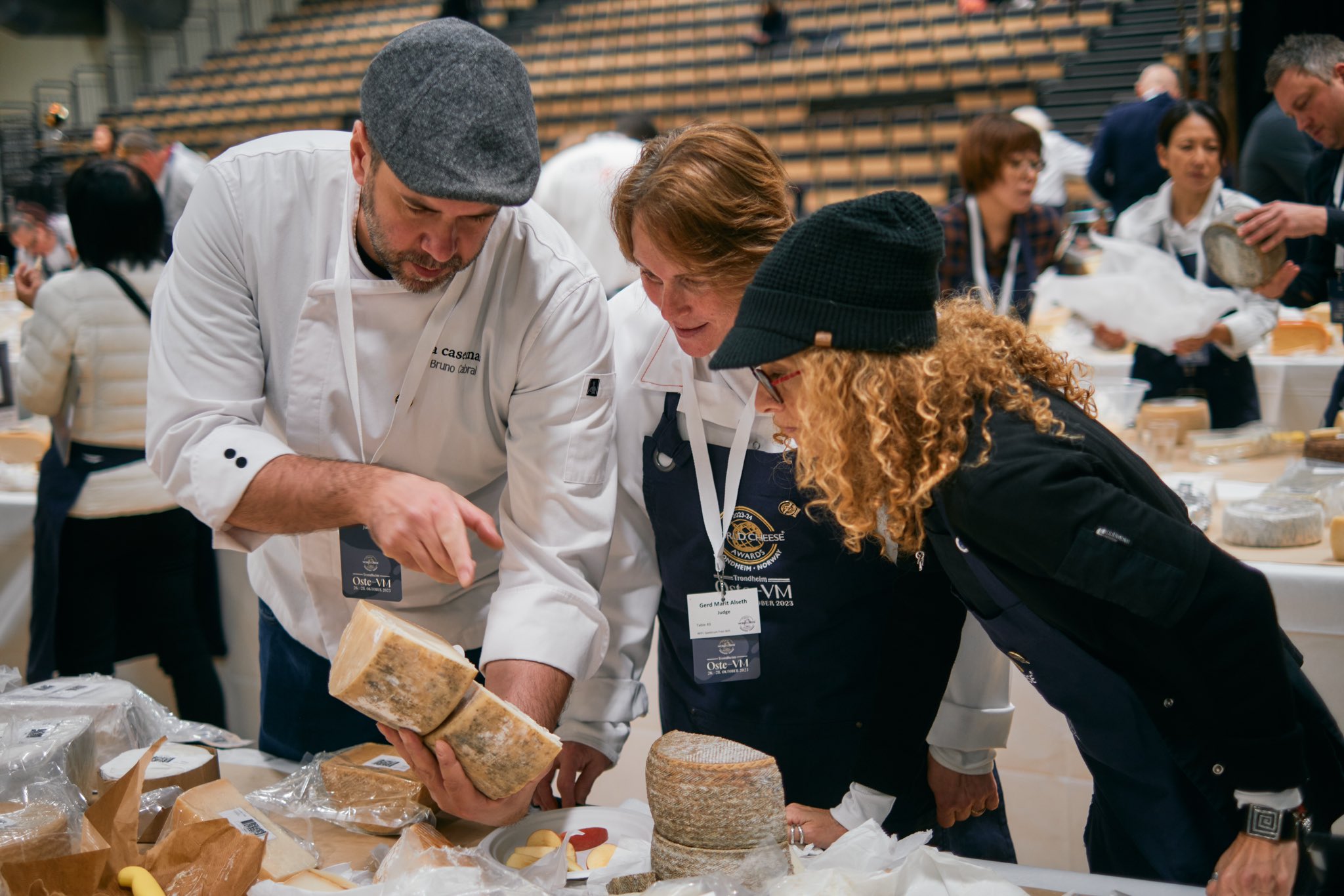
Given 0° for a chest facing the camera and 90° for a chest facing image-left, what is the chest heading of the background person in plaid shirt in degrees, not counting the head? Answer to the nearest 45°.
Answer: approximately 315°

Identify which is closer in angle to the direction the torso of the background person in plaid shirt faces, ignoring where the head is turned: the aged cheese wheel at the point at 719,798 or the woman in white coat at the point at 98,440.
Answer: the aged cheese wheel

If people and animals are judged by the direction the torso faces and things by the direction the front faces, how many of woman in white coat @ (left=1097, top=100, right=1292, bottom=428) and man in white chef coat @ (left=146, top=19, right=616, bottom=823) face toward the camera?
2

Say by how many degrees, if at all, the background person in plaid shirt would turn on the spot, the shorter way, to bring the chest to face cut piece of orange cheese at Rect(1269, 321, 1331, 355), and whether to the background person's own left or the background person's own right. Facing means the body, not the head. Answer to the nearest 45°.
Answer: approximately 45° to the background person's own left

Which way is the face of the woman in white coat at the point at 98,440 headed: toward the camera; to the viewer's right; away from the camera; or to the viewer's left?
away from the camera

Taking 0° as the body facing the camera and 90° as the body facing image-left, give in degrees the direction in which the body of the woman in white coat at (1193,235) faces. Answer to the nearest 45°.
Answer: approximately 0°

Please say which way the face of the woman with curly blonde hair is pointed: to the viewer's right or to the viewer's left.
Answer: to the viewer's left

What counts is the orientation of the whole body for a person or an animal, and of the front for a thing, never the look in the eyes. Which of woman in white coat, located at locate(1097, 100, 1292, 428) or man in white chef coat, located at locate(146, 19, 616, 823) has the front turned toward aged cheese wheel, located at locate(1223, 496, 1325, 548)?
the woman in white coat

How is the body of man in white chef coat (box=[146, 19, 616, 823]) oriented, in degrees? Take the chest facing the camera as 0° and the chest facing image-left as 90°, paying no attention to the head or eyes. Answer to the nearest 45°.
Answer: approximately 0°

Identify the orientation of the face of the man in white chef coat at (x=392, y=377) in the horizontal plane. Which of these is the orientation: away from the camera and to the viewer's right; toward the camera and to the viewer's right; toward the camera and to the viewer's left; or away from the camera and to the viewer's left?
toward the camera and to the viewer's right

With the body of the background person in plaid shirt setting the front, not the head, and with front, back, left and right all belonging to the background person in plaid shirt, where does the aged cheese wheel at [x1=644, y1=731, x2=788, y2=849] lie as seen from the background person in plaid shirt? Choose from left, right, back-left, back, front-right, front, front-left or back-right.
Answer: front-right
